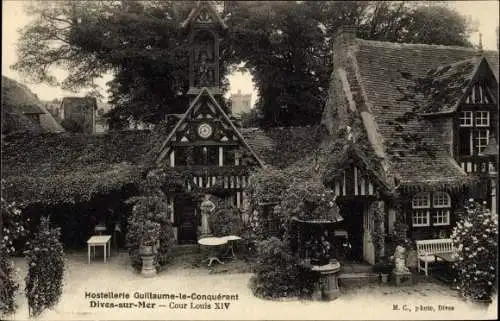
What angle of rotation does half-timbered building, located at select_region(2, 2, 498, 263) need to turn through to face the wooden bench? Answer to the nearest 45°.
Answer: approximately 45° to its left

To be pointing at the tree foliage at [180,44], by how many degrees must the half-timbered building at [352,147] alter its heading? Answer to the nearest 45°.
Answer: approximately 135° to its right

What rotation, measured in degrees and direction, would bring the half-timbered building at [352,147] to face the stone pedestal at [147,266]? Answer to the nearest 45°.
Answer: approximately 45° to its right

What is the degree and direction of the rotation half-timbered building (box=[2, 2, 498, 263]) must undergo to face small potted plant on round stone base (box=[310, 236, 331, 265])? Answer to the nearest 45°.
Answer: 0° — it already faces it

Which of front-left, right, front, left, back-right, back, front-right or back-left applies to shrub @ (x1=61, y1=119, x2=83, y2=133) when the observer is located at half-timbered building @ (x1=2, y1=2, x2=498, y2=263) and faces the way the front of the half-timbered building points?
back-right

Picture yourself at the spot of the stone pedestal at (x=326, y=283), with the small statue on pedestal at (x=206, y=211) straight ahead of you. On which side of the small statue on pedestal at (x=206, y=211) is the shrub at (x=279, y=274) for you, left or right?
left

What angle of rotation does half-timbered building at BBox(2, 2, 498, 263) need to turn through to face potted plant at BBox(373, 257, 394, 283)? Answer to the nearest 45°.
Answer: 0° — it already faces it

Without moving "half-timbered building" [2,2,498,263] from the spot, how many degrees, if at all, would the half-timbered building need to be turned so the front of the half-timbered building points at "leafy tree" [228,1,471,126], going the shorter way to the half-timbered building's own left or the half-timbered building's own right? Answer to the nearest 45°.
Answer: approximately 180°

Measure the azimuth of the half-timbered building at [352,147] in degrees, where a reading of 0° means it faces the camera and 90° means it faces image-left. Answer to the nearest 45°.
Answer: approximately 0°
